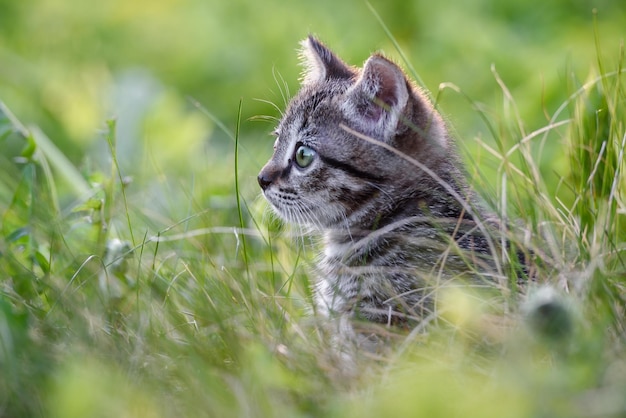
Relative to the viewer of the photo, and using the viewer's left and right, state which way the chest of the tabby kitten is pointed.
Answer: facing to the left of the viewer
